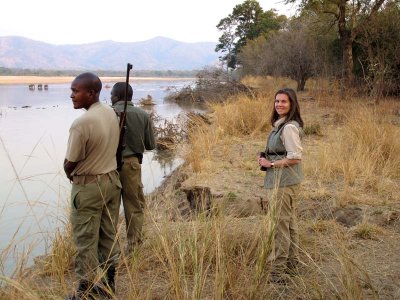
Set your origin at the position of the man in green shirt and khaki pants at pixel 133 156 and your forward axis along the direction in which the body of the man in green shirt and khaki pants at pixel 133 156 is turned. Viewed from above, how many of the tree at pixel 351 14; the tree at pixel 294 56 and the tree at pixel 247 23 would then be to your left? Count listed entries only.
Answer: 0

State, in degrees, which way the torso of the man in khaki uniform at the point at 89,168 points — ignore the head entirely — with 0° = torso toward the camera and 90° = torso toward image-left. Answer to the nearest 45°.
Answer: approximately 135°

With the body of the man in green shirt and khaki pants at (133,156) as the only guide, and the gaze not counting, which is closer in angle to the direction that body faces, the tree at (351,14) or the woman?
the tree

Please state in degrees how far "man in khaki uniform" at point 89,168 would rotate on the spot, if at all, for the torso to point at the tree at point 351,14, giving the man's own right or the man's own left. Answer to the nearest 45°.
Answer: approximately 90° to the man's own right

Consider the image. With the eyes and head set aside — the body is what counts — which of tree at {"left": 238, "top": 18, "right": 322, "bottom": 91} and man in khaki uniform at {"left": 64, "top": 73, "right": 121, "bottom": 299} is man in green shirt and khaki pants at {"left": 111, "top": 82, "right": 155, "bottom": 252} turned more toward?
the tree

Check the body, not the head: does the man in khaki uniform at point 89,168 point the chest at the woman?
no

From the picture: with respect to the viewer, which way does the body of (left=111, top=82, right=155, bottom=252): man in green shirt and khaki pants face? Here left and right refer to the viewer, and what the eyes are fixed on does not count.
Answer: facing away from the viewer and to the left of the viewer

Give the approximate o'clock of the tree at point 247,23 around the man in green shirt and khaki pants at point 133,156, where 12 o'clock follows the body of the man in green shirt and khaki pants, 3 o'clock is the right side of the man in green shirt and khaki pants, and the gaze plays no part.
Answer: The tree is roughly at 2 o'clock from the man in green shirt and khaki pants.

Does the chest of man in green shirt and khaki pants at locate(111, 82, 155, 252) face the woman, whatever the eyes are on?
no

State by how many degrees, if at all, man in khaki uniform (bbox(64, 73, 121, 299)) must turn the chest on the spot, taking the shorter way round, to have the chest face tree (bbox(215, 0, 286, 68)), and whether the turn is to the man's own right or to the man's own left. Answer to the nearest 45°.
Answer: approximately 45° to the man's own right

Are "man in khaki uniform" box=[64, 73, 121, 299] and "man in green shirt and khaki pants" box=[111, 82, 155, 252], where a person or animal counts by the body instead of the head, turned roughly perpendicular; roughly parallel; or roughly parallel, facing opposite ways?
roughly parallel

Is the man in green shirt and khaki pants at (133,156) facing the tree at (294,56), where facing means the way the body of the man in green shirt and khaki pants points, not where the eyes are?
no
